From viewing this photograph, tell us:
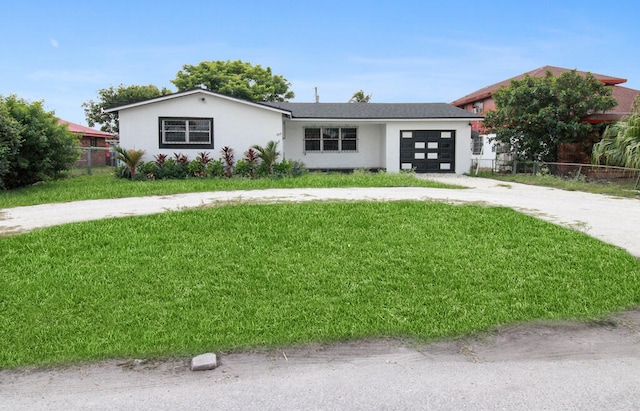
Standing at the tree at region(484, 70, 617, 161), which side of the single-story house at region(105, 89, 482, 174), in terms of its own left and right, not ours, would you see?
left

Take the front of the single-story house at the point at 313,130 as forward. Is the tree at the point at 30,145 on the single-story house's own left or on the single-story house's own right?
on the single-story house's own right

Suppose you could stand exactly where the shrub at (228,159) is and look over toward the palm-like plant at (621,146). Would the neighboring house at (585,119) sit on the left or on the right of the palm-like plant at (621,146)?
left

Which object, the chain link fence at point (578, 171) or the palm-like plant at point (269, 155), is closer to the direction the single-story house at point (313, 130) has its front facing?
the palm-like plant

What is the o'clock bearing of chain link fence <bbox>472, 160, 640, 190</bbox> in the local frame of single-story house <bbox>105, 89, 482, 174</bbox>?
The chain link fence is roughly at 10 o'clock from the single-story house.

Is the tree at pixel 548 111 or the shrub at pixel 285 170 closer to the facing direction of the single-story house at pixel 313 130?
the shrub

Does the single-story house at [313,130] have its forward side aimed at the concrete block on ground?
yes

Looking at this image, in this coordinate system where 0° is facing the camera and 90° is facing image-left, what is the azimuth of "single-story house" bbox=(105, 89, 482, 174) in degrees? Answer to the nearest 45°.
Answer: approximately 0°

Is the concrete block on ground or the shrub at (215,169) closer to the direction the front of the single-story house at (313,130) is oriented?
the concrete block on ground

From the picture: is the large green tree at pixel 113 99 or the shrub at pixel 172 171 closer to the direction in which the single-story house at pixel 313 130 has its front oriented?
the shrub

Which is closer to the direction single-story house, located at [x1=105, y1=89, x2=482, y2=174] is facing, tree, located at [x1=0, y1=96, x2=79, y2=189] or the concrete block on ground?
the concrete block on ground

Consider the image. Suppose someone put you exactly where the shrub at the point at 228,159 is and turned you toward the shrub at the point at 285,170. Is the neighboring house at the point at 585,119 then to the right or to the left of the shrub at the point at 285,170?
left

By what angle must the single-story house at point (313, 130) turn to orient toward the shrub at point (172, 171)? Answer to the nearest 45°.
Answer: approximately 45° to its right
